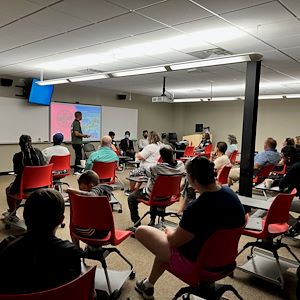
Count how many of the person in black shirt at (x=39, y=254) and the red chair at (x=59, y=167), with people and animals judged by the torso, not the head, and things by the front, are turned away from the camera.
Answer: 2

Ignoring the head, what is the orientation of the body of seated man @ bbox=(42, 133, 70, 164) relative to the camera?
away from the camera

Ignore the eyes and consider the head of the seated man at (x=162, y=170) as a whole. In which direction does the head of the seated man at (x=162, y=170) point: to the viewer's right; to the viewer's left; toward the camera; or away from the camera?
away from the camera

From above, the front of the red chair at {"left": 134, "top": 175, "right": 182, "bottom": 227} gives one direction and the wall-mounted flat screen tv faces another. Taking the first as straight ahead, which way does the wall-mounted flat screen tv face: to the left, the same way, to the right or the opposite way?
the opposite way

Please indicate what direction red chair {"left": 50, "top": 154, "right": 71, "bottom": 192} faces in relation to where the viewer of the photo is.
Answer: facing away from the viewer

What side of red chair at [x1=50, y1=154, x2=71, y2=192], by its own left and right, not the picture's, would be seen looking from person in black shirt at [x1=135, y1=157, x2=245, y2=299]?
back

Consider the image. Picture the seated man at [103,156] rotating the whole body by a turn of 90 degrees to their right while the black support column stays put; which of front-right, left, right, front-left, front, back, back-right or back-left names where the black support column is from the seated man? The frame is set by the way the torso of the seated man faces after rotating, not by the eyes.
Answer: front

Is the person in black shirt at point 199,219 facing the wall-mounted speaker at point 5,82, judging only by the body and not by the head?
yes

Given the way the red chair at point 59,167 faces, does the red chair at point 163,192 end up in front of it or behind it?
behind

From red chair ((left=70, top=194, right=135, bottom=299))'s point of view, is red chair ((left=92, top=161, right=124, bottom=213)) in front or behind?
in front

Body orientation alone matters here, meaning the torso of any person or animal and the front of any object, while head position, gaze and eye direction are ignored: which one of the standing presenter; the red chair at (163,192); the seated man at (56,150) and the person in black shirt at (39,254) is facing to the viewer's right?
the standing presenter

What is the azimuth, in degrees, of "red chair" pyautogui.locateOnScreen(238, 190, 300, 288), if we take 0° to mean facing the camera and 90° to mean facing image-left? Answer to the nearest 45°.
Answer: approximately 135°

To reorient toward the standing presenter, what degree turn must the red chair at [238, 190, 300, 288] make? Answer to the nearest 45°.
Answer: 0° — it already faces them

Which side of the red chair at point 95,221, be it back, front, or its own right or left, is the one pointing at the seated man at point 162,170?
front

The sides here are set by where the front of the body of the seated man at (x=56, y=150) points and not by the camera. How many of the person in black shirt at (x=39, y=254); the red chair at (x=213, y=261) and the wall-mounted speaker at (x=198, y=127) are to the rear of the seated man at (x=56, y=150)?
2

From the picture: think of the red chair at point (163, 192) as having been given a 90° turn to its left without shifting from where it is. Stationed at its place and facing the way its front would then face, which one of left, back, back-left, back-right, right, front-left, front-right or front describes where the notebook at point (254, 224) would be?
left

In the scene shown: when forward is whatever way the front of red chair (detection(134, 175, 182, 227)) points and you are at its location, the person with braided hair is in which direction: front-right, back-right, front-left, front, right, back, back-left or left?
front-left
